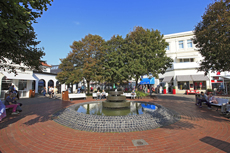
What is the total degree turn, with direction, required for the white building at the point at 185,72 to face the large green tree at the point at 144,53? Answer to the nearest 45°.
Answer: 0° — it already faces it

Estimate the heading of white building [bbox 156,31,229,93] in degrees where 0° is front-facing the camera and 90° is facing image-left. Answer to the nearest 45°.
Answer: approximately 0°

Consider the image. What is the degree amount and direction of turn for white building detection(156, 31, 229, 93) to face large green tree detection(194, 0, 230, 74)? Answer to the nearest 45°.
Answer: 0° — it already faces it

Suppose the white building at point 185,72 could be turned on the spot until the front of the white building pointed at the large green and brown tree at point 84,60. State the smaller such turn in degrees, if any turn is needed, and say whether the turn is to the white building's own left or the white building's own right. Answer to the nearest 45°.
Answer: approximately 45° to the white building's own right
